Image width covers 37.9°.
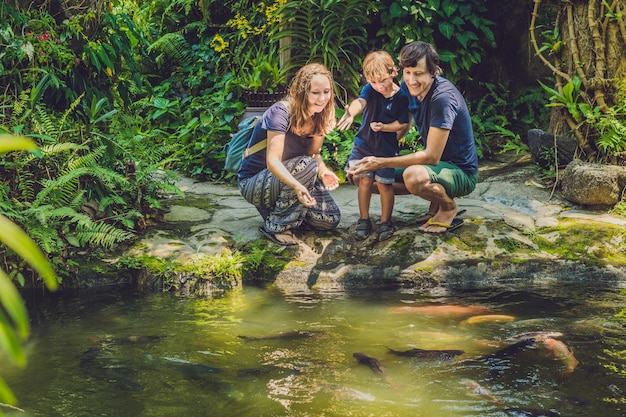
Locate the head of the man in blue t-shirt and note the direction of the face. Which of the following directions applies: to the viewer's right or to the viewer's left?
to the viewer's left

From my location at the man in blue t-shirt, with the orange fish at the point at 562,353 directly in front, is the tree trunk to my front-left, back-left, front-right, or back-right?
back-left

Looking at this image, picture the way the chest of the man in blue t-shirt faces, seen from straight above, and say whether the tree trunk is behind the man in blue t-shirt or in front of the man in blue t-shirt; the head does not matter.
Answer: behind

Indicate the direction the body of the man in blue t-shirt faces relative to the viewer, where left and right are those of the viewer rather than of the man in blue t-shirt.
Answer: facing the viewer and to the left of the viewer

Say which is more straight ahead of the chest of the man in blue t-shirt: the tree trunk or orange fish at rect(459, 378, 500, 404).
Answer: the orange fish

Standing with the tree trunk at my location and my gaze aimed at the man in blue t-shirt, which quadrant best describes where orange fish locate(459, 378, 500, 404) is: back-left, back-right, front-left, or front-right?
front-left

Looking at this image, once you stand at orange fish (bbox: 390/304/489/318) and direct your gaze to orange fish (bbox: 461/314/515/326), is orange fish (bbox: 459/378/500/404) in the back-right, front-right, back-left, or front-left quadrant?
front-right
